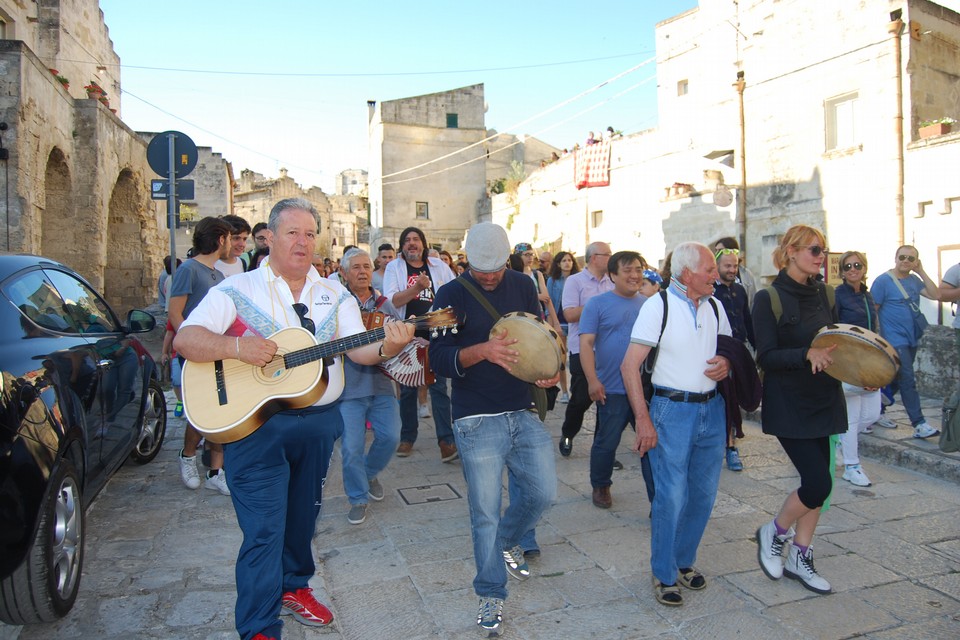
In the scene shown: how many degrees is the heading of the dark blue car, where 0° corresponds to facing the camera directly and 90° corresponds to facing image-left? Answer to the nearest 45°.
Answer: approximately 225°

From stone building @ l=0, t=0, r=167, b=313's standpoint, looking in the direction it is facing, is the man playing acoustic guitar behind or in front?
in front

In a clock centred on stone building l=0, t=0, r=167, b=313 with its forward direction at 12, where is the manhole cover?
The manhole cover is roughly at 1 o'clock from the stone building.

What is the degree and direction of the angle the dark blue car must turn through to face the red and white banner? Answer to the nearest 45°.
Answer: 0° — it already faces it

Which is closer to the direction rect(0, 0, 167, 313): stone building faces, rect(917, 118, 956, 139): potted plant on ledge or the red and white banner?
the potted plant on ledge

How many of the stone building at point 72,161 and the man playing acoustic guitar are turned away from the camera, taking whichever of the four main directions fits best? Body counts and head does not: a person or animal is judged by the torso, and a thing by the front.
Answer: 0

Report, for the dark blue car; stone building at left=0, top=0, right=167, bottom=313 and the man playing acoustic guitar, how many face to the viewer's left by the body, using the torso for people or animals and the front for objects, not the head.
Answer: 0

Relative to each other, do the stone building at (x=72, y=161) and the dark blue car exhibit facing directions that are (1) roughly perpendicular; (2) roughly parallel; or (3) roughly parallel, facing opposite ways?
roughly perpendicular

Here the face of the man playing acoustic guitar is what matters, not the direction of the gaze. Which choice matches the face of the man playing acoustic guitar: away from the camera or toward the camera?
toward the camera

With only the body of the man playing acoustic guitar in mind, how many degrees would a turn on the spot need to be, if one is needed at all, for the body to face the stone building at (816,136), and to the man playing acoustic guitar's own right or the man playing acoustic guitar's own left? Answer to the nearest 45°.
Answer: approximately 90° to the man playing acoustic guitar's own left

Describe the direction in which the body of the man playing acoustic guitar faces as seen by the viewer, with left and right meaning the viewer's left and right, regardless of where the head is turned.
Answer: facing the viewer and to the right of the viewer

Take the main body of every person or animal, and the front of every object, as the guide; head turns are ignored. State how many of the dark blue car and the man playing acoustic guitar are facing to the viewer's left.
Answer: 0

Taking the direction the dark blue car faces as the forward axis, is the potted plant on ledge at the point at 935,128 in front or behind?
in front
